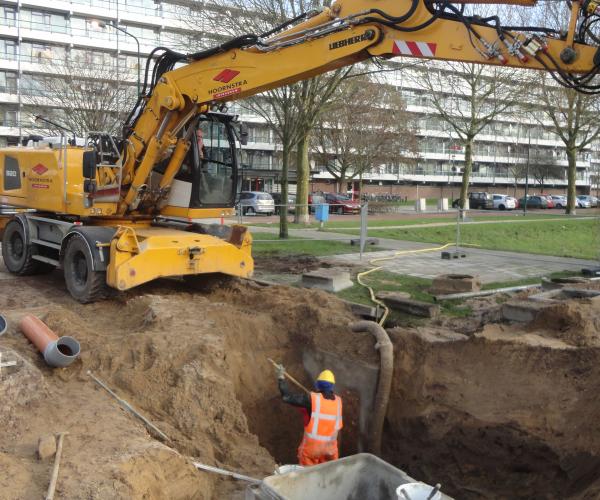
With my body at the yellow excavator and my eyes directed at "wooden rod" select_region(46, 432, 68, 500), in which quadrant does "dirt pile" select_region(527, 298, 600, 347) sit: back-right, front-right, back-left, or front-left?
front-left

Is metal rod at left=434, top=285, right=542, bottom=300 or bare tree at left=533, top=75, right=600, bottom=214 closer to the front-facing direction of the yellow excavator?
the metal rod

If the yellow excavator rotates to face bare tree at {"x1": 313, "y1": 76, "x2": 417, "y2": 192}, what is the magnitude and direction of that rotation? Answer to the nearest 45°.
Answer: approximately 135° to its left

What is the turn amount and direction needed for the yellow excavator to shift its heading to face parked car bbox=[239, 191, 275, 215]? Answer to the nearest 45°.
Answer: approximately 135° to its left

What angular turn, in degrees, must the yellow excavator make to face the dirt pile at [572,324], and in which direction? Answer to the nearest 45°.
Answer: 0° — it already faces it

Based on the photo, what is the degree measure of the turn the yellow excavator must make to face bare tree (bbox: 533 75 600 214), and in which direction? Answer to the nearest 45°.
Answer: approximately 90° to its left

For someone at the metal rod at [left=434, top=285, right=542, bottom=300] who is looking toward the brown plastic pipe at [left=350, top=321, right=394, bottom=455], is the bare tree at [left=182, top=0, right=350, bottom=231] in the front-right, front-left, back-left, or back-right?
back-right

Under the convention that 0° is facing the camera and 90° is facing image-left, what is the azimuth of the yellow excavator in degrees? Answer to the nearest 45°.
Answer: approximately 315°

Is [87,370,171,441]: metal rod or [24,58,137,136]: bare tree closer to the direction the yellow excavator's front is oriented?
the metal rod

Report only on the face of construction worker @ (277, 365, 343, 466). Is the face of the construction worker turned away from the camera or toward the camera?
away from the camera

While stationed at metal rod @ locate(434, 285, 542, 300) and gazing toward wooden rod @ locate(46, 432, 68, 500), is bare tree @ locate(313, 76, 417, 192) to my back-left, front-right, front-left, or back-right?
back-right
